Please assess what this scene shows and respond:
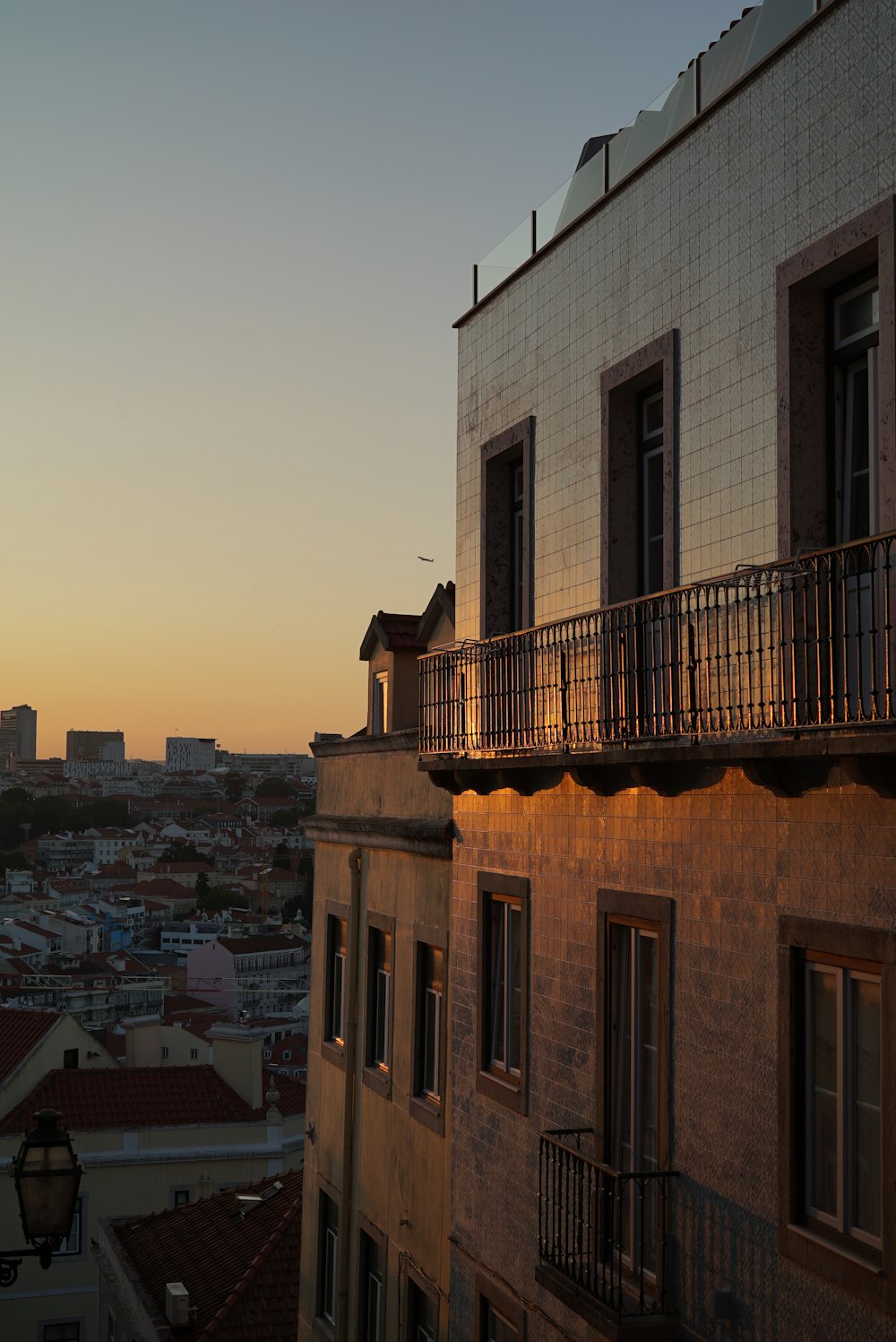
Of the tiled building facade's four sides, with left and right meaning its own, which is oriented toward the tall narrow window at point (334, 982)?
right

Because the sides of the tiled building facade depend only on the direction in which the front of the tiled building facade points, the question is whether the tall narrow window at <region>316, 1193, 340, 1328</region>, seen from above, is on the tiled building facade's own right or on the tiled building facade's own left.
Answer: on the tiled building facade's own right

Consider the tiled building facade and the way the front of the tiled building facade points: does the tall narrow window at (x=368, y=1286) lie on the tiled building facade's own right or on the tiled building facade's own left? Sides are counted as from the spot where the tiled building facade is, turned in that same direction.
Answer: on the tiled building facade's own right

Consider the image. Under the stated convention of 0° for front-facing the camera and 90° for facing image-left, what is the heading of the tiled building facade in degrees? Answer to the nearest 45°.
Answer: approximately 45°

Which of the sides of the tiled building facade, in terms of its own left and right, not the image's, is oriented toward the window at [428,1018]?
right

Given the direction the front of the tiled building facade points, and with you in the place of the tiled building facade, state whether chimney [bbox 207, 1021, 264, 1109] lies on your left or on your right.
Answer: on your right
